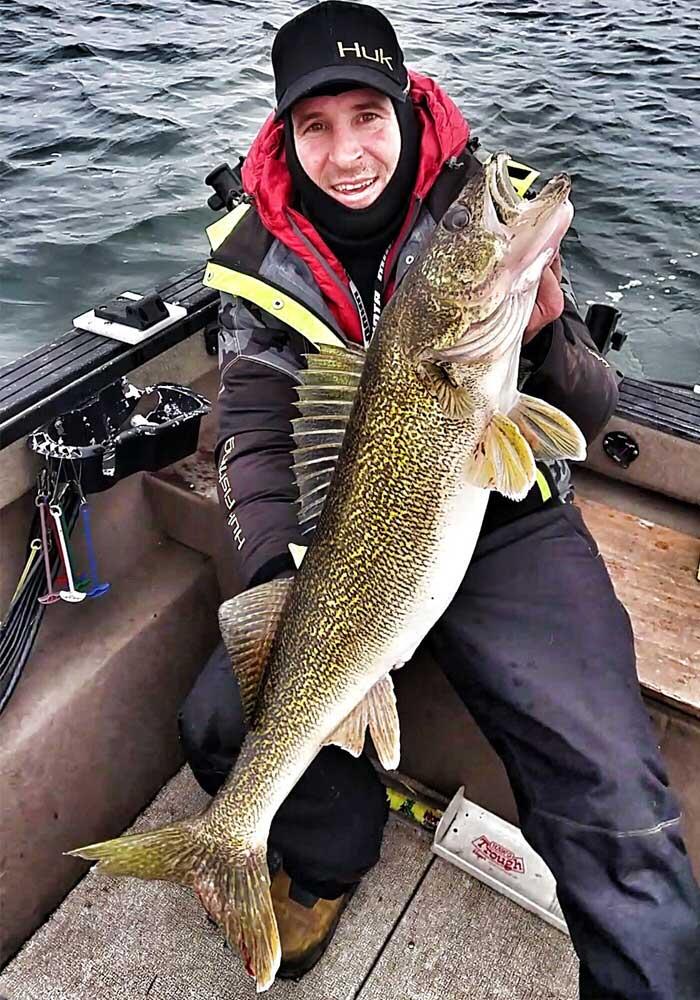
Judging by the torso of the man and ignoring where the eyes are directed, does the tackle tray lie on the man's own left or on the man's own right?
on the man's own right

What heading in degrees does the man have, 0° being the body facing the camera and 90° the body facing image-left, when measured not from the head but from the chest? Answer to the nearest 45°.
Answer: approximately 0°
